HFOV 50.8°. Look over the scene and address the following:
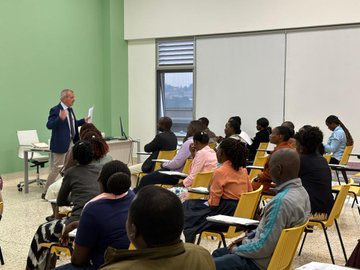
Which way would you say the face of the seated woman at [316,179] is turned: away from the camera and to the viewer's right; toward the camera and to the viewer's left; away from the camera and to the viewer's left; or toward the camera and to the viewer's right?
away from the camera and to the viewer's left

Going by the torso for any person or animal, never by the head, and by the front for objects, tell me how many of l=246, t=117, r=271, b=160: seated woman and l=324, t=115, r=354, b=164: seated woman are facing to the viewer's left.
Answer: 2

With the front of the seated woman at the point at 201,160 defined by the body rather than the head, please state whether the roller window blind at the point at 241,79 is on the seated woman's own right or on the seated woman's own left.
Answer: on the seated woman's own right

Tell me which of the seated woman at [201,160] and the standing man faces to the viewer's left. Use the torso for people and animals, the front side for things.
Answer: the seated woman

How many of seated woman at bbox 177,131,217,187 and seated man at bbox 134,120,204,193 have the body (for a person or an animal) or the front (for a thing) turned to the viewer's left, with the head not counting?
2

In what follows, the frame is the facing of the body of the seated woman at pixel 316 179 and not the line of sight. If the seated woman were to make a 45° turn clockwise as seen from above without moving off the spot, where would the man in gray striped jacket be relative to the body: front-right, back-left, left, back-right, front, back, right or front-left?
back

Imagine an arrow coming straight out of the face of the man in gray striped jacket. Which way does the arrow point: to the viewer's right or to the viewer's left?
to the viewer's left

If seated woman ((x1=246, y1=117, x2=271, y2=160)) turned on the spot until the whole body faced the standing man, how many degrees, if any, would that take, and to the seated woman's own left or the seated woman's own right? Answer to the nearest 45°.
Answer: approximately 45° to the seated woman's own left

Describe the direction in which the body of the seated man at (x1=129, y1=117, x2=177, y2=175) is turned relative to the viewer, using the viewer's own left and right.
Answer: facing to the left of the viewer

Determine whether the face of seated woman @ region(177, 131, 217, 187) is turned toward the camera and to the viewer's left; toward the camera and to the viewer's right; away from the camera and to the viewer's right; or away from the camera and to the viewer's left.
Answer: away from the camera and to the viewer's left

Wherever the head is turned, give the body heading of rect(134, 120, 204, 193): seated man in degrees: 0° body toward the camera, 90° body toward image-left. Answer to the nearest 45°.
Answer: approximately 90°

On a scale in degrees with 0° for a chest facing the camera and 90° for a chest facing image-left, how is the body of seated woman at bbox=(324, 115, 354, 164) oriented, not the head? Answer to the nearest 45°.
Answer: approximately 90°

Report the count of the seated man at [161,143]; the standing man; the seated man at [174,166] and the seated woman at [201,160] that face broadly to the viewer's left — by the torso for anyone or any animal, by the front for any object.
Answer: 3

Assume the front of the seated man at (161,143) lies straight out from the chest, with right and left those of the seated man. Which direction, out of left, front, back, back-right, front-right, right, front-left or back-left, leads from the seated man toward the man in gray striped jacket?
left

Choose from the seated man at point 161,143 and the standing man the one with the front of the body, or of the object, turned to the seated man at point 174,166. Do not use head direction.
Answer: the standing man

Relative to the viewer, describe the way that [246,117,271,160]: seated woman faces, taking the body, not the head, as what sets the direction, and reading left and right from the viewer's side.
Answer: facing to the left of the viewer

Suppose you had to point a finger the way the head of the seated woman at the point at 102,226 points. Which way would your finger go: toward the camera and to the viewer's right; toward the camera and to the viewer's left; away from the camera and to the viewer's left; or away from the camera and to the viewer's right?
away from the camera and to the viewer's left

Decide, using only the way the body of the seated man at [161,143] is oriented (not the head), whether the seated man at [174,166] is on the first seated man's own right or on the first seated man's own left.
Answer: on the first seated man's own left
